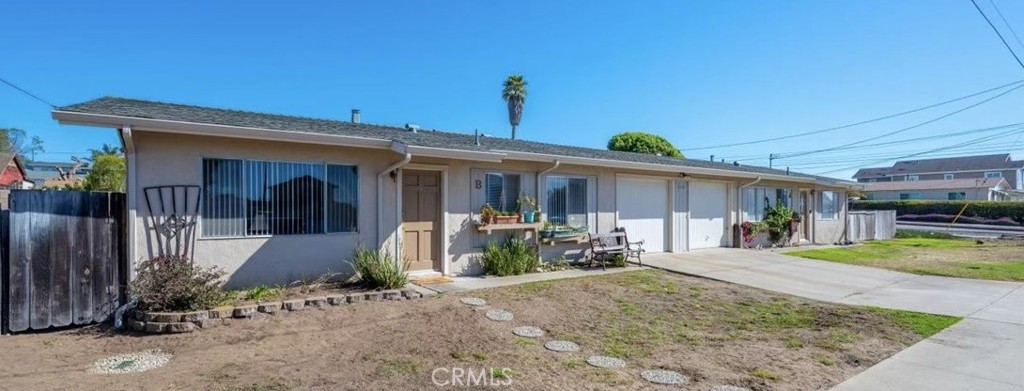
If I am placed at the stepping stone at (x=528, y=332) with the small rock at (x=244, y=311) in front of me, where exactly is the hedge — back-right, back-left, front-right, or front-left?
back-right

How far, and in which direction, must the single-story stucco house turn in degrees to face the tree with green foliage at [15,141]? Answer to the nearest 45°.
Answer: approximately 180°

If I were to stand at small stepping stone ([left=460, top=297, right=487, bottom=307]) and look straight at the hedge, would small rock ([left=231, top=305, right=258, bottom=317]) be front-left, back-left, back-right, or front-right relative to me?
back-left

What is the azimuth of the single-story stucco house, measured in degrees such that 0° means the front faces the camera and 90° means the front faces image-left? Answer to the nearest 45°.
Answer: approximately 315°

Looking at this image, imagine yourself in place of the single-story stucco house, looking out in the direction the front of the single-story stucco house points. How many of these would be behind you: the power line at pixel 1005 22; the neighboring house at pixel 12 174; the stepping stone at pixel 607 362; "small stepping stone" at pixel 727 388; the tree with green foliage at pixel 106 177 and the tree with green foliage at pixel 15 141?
3

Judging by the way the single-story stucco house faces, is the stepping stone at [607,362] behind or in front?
in front

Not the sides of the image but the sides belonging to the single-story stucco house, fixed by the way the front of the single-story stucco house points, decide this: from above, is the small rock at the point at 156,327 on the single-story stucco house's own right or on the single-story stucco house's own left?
on the single-story stucco house's own right

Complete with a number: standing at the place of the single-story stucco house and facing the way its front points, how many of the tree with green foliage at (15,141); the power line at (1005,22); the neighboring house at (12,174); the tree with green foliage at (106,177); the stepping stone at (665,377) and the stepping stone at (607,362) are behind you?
3

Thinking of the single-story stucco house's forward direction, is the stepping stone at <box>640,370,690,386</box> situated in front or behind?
in front

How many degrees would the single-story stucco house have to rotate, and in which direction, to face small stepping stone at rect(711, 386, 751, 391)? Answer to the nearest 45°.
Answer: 0° — it already faces it

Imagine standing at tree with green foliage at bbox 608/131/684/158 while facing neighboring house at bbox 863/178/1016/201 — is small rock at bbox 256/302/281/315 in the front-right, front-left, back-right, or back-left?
back-right

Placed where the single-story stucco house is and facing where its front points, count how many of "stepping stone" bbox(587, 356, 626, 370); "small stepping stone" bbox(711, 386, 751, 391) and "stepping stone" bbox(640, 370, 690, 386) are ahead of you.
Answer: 3
